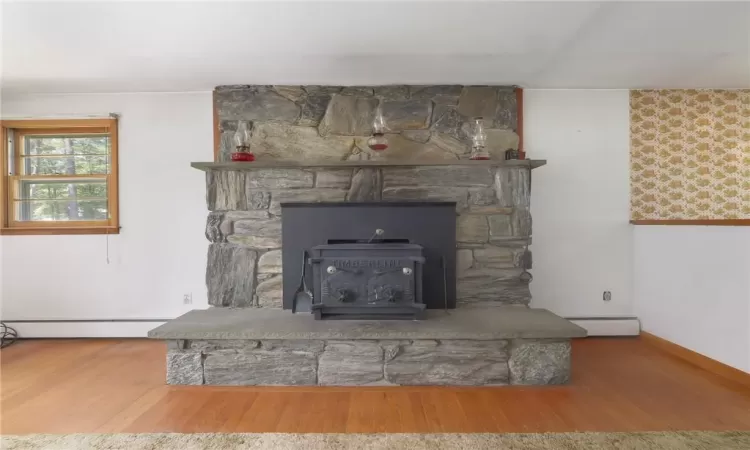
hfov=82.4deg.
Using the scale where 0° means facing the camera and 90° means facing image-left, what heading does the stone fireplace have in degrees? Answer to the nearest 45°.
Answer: approximately 0°

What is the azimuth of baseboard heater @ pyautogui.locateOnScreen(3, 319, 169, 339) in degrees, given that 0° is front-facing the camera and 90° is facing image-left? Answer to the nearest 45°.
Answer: approximately 0°

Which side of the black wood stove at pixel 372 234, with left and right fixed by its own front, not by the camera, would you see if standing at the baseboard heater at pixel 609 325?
left

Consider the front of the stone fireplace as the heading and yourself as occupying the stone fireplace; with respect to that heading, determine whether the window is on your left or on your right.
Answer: on your right

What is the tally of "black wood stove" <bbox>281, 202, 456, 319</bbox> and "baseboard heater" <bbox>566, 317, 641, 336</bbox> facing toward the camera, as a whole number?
2

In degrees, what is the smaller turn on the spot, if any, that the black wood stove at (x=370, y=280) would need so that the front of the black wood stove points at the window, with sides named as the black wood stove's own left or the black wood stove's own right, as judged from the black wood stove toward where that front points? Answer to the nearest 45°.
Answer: approximately 90° to the black wood stove's own right

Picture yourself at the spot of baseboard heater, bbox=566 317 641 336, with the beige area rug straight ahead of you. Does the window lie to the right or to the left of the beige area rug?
right

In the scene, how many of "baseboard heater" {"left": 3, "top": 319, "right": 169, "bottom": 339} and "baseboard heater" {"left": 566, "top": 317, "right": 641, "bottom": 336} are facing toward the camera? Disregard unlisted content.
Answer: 2
